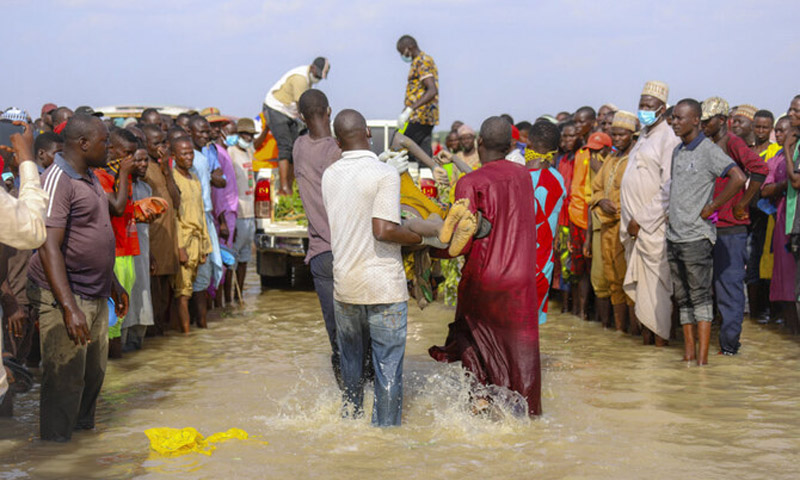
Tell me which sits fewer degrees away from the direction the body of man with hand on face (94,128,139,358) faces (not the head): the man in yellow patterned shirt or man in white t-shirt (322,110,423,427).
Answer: the man in white t-shirt

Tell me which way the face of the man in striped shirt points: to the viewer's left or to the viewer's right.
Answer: to the viewer's right

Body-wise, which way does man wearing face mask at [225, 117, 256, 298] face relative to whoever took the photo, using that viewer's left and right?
facing the viewer and to the right of the viewer

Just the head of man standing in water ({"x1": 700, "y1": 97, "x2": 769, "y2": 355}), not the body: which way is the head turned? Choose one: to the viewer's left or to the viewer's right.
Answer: to the viewer's left

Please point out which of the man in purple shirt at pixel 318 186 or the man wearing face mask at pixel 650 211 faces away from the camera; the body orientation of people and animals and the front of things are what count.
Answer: the man in purple shirt

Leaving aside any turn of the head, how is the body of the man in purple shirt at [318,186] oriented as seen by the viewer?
away from the camera

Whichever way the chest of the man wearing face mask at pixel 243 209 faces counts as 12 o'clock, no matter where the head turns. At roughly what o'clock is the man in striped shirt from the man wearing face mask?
The man in striped shirt is roughly at 2 o'clock from the man wearing face mask.

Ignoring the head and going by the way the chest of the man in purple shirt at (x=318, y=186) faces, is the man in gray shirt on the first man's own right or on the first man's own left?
on the first man's own right

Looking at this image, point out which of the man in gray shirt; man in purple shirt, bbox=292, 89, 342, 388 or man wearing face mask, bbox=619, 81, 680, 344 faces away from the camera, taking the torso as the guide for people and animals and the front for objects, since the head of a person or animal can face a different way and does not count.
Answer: the man in purple shirt

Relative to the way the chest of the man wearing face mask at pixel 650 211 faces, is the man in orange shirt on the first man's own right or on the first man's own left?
on the first man's own right

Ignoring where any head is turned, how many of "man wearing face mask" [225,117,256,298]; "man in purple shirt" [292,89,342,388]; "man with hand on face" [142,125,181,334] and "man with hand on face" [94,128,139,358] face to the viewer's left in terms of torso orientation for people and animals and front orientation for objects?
0

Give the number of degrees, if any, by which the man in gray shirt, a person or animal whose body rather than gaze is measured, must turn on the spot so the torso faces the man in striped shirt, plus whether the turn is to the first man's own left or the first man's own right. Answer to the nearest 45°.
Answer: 0° — they already face them

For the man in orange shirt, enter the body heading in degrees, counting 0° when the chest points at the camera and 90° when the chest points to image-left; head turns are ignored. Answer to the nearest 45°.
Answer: approximately 45°

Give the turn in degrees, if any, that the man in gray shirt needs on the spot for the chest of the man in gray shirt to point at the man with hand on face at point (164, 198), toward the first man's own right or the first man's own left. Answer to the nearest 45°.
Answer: approximately 45° to the first man's own right
